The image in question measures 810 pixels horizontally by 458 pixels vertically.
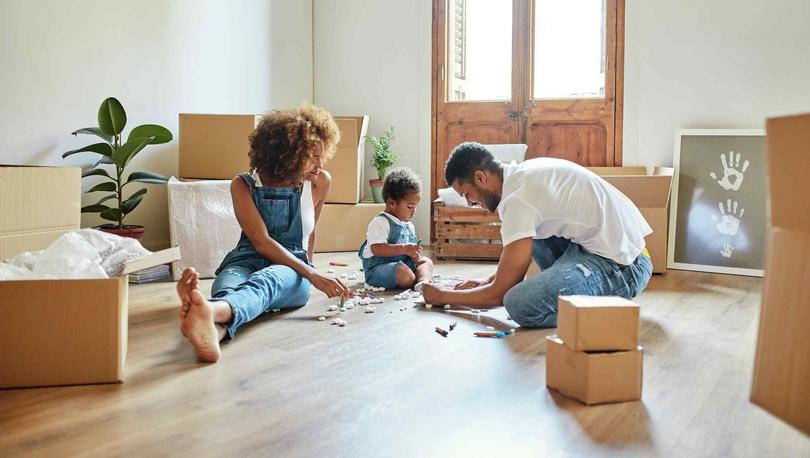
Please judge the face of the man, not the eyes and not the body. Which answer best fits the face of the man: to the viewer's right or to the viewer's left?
to the viewer's left

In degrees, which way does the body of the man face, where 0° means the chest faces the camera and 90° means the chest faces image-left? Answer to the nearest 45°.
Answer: approximately 90°

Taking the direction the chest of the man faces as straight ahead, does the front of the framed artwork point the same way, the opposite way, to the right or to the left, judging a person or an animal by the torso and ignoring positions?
to the left

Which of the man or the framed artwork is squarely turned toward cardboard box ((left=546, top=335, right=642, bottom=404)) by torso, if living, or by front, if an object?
the framed artwork

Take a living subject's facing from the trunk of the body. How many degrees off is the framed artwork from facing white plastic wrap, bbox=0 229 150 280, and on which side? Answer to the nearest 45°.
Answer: approximately 45° to its right

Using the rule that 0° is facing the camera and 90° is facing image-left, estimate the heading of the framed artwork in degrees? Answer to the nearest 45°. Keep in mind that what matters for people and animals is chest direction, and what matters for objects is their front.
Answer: approximately 0°

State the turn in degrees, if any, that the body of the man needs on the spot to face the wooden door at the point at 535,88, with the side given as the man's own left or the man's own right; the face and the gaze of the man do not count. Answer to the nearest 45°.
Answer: approximately 90° to the man's own right

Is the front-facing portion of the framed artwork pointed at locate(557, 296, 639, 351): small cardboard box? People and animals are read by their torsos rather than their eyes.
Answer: yes

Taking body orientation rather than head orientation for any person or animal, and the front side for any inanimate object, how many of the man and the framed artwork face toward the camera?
1
